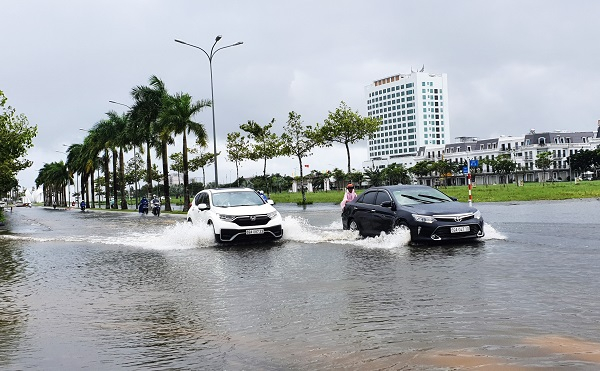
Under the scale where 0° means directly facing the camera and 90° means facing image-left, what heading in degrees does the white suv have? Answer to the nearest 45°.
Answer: approximately 315°

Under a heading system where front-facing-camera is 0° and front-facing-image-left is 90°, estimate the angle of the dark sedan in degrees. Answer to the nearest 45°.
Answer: approximately 315°

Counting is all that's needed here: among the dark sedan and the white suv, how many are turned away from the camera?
0

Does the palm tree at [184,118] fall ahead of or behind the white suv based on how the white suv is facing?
behind

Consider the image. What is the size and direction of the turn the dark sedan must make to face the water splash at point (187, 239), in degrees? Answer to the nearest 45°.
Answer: approximately 135° to its right
